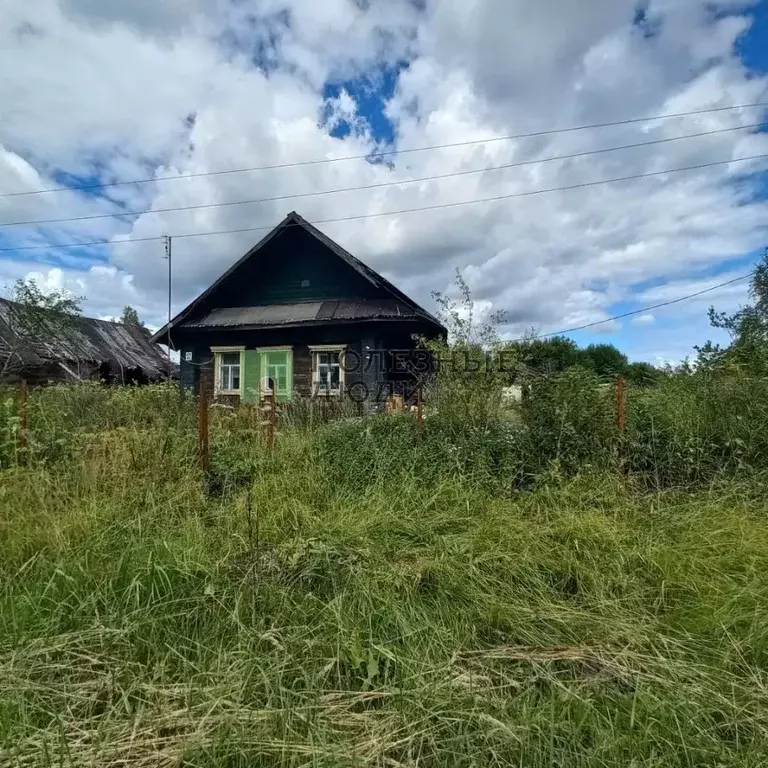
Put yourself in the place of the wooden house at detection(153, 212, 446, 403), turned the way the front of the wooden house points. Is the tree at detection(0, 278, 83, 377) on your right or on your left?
on your right

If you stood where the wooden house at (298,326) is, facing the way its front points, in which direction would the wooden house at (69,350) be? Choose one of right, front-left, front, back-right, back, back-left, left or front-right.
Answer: back-right

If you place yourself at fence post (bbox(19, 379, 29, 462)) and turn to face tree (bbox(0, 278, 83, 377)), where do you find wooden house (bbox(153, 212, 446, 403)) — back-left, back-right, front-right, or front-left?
front-right

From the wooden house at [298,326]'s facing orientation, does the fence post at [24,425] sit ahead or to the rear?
ahead

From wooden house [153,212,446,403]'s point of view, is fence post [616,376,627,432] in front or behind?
in front

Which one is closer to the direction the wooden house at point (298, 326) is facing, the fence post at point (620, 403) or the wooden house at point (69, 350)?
the fence post

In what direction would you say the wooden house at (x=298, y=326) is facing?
toward the camera

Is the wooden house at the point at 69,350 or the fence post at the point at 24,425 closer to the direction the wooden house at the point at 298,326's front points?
the fence post

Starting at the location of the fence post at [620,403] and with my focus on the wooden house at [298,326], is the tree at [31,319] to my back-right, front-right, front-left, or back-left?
front-left
